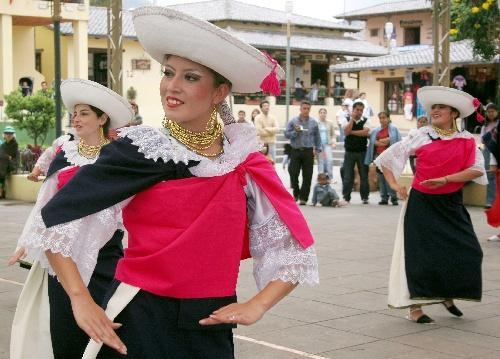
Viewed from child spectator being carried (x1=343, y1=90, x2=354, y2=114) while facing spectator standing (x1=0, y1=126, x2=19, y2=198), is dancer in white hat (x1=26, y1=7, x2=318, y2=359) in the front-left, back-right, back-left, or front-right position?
front-left

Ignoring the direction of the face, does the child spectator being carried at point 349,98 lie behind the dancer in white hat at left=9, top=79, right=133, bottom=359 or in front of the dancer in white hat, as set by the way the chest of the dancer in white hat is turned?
behind

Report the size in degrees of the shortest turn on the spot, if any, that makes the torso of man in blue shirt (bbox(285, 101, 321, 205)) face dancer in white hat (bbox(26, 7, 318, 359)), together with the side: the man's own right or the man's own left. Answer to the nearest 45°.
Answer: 0° — they already face them

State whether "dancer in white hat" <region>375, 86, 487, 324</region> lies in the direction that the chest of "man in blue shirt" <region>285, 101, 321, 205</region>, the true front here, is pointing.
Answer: yes

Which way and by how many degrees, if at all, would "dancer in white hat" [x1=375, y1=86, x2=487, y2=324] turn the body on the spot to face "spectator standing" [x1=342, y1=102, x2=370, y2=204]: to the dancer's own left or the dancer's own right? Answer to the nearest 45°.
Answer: approximately 180°

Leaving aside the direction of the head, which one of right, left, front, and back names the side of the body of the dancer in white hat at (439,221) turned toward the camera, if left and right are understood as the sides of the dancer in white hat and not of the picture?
front

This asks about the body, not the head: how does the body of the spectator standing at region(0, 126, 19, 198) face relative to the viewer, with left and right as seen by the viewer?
facing the viewer

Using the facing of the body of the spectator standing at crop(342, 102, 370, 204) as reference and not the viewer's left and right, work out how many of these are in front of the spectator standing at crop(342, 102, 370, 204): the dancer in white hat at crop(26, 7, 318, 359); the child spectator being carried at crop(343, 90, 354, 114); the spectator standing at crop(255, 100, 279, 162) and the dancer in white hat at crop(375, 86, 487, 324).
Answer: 2

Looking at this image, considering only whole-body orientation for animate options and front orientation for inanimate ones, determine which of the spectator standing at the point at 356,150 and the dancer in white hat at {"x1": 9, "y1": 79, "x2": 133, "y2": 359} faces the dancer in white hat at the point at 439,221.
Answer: the spectator standing

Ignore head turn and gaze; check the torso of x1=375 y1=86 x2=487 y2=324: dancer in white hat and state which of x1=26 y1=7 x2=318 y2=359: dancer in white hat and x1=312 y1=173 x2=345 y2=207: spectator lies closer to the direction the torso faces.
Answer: the dancer in white hat
